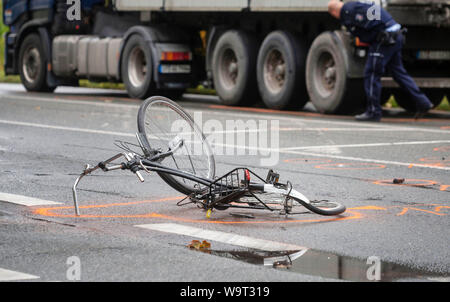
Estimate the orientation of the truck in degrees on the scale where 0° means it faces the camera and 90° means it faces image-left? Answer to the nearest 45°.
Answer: approximately 135°

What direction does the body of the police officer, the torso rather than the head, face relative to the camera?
to the viewer's left
